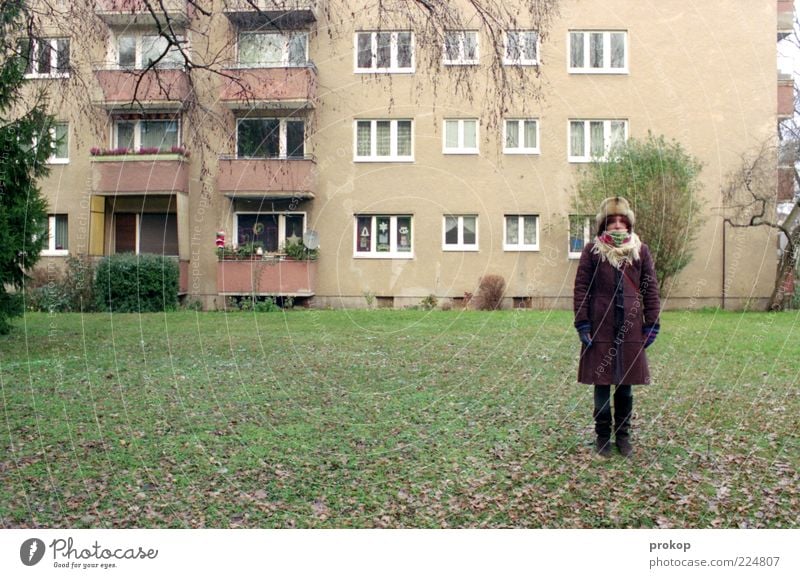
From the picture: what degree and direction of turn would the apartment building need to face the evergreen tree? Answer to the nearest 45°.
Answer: approximately 90° to its right

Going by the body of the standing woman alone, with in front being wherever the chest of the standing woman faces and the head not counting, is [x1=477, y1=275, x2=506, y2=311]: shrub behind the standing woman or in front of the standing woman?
behind

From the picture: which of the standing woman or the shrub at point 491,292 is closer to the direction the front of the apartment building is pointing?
the standing woman

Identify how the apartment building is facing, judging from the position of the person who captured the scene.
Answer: facing the viewer

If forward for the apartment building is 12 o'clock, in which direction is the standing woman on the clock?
The standing woman is roughly at 11 o'clock from the apartment building.

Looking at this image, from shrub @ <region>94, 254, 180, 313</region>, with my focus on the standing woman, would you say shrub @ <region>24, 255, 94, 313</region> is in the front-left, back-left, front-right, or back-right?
back-right

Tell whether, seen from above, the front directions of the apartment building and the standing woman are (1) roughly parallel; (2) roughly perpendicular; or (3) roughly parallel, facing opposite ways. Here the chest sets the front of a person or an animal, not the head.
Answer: roughly parallel

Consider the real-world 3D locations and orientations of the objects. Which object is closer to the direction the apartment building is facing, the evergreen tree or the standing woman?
the standing woman

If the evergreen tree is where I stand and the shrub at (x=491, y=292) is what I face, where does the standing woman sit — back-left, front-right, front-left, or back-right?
front-right

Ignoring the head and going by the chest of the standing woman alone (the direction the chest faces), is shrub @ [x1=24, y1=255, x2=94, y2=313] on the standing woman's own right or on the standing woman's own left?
on the standing woman's own right

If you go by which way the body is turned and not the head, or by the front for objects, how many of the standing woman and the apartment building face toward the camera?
2
